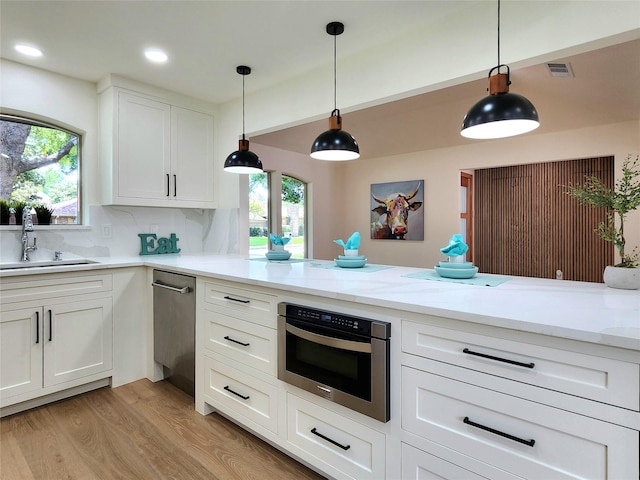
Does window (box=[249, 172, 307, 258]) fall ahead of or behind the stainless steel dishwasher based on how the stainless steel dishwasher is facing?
behind

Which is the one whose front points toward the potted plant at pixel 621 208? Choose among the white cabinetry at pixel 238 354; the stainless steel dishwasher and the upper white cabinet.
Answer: the upper white cabinet

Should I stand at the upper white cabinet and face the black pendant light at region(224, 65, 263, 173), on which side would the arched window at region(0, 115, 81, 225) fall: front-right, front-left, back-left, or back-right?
back-right

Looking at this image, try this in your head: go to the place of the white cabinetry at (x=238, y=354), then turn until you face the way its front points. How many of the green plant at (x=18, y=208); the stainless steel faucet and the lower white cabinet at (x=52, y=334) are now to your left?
0

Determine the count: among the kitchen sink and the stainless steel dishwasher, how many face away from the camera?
0

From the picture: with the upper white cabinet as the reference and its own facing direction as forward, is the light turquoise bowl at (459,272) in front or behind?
in front

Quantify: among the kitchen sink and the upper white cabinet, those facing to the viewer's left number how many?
0

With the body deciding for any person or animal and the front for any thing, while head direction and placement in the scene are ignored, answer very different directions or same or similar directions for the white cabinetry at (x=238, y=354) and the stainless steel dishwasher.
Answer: same or similar directions

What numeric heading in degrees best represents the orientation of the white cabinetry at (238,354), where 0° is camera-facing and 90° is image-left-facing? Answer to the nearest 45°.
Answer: approximately 45°

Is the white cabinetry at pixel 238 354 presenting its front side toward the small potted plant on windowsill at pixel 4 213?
no

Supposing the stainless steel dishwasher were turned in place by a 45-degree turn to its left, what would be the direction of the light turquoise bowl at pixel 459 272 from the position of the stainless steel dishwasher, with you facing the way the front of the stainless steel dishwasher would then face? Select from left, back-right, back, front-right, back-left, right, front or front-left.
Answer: front-left

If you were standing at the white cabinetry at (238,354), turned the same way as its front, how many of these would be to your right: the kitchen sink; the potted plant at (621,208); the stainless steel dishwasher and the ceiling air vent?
2

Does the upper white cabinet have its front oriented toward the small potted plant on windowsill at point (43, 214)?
no

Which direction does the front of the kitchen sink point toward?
toward the camera

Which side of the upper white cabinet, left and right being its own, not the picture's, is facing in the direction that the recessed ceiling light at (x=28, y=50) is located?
right

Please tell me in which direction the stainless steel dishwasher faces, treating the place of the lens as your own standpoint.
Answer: facing the viewer and to the left of the viewer

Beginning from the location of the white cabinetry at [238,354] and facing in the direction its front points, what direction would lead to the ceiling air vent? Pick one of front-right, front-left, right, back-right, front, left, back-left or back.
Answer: back-left
